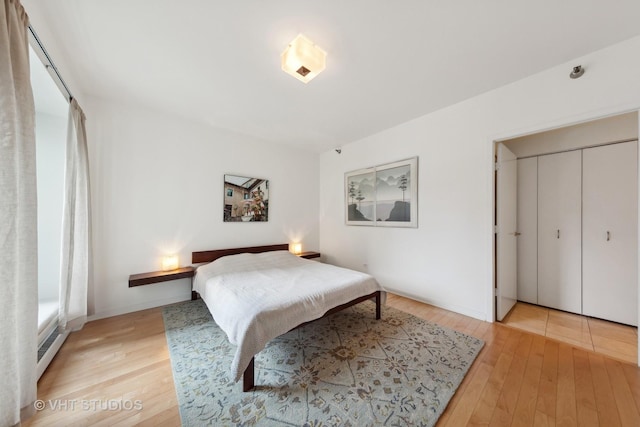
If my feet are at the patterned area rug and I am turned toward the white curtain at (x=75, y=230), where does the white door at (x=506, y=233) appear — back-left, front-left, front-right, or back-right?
back-right

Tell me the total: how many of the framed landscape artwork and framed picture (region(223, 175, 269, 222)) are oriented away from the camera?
0

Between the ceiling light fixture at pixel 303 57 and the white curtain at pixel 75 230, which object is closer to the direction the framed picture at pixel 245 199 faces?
the ceiling light fixture

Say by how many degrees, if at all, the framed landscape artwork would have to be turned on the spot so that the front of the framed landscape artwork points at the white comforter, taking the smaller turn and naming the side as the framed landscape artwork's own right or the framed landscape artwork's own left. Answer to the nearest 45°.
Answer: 0° — it already faces it

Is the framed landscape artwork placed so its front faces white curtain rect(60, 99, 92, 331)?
yes

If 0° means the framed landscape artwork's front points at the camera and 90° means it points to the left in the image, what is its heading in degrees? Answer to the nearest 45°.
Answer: approximately 45°

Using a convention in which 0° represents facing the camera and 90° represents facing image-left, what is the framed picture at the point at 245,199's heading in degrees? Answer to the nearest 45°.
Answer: approximately 315°

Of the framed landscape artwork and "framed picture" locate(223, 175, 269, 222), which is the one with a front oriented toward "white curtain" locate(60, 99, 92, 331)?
the framed landscape artwork

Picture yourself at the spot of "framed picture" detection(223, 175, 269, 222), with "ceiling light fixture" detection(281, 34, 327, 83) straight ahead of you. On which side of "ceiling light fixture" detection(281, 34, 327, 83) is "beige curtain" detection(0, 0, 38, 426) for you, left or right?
right
